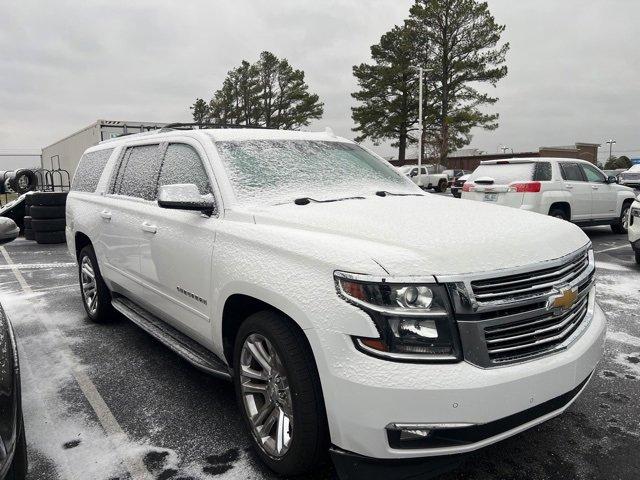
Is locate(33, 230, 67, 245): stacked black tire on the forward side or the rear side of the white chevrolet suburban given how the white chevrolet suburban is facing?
on the rear side

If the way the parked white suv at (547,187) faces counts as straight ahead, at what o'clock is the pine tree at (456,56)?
The pine tree is roughly at 10 o'clock from the parked white suv.

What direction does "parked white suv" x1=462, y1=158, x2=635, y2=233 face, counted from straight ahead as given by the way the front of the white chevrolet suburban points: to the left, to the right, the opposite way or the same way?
to the left

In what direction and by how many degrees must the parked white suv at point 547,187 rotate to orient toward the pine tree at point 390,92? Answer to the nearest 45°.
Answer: approximately 45° to its left

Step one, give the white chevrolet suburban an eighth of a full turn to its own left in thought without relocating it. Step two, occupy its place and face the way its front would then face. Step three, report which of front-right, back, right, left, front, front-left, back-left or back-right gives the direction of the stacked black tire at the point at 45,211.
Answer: back-left

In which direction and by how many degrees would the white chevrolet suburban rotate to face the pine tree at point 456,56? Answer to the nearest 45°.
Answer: approximately 135° to its left

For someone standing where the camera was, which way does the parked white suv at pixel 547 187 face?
facing away from the viewer and to the right of the viewer

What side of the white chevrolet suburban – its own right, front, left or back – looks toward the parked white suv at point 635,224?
left

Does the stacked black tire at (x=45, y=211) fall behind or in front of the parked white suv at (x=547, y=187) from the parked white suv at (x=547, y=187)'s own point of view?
behind

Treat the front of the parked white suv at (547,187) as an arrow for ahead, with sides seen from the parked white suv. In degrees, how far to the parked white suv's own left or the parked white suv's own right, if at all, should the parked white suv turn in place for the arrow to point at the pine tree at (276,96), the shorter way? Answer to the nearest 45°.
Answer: approximately 90° to the parked white suv's own left

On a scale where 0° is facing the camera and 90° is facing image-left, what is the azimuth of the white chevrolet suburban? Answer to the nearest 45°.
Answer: approximately 315°
